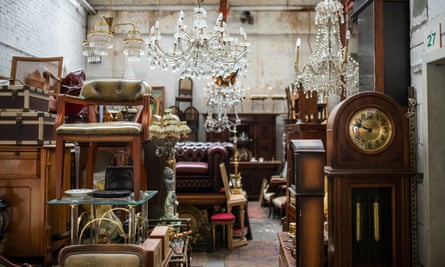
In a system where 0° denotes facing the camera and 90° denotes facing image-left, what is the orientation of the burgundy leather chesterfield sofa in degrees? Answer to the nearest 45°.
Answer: approximately 0°

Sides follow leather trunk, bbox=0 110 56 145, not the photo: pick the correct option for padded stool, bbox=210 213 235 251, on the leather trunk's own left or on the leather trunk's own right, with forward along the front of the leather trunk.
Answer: on the leather trunk's own left

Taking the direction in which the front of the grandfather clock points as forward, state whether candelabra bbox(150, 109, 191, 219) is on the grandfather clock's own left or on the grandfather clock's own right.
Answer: on the grandfather clock's own right

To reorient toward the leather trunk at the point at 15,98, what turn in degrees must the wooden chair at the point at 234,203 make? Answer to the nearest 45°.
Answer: approximately 135° to its right

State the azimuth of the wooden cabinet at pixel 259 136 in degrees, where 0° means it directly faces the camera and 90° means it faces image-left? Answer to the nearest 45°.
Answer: approximately 0°

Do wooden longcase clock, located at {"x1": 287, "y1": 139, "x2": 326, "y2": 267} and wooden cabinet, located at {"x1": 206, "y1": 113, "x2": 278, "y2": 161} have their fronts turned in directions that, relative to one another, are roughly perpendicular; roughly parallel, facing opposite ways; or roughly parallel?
roughly perpendicular

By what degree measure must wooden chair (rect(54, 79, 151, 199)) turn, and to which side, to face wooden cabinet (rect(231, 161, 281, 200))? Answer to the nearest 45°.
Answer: approximately 135° to its left

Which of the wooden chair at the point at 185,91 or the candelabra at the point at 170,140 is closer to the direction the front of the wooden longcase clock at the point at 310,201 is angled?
the candelabra
